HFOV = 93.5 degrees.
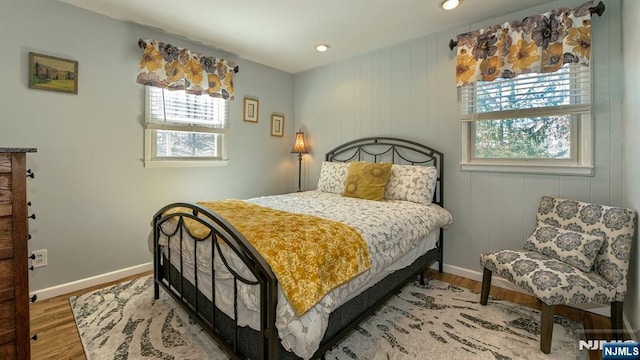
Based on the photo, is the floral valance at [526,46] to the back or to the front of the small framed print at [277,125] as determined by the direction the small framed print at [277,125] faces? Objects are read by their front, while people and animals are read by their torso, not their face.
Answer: to the front

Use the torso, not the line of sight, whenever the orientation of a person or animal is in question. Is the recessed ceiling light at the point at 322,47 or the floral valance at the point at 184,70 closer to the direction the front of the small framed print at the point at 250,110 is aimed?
the recessed ceiling light

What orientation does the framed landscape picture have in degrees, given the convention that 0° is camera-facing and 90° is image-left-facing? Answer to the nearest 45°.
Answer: approximately 315°

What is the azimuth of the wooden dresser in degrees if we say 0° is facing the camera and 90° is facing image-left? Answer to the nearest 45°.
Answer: approximately 270°

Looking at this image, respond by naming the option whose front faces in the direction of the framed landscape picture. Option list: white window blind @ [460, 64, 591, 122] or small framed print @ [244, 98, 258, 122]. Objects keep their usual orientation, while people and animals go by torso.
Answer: the white window blind

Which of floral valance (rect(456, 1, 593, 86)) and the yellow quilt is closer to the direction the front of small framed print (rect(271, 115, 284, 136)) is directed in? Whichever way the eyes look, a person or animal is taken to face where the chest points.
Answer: the floral valance

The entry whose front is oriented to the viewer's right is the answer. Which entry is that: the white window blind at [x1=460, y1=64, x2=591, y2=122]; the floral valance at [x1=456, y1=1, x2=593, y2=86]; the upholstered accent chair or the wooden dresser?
the wooden dresser

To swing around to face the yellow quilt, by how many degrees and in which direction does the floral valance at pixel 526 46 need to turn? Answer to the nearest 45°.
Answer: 0° — it already faces it

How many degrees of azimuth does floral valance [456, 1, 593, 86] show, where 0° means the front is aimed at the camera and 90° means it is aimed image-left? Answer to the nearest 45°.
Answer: approximately 45°

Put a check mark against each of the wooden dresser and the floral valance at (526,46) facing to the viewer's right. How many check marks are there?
1

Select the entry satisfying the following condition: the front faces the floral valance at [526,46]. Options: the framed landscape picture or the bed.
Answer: the framed landscape picture

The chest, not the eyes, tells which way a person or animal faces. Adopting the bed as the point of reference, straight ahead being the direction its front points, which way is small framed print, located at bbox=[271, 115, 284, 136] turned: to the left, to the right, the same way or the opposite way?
to the left

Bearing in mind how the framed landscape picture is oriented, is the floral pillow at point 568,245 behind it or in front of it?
in front
